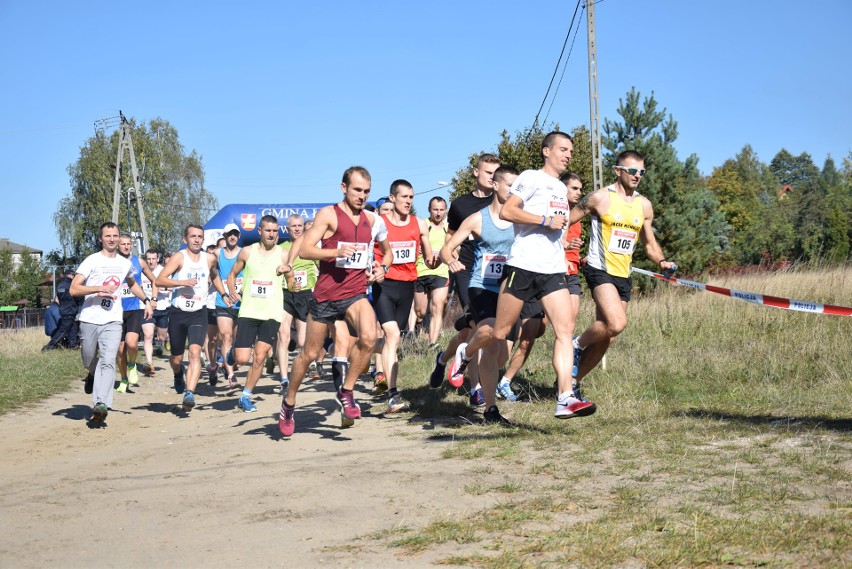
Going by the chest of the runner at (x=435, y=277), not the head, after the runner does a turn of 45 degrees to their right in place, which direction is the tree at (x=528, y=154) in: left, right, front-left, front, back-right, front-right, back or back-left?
back-right

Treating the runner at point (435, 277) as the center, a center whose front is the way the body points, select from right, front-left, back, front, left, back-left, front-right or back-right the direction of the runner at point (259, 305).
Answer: front-right

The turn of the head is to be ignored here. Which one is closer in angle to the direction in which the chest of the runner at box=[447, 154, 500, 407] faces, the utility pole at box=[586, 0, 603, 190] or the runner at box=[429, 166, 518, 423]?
the runner
